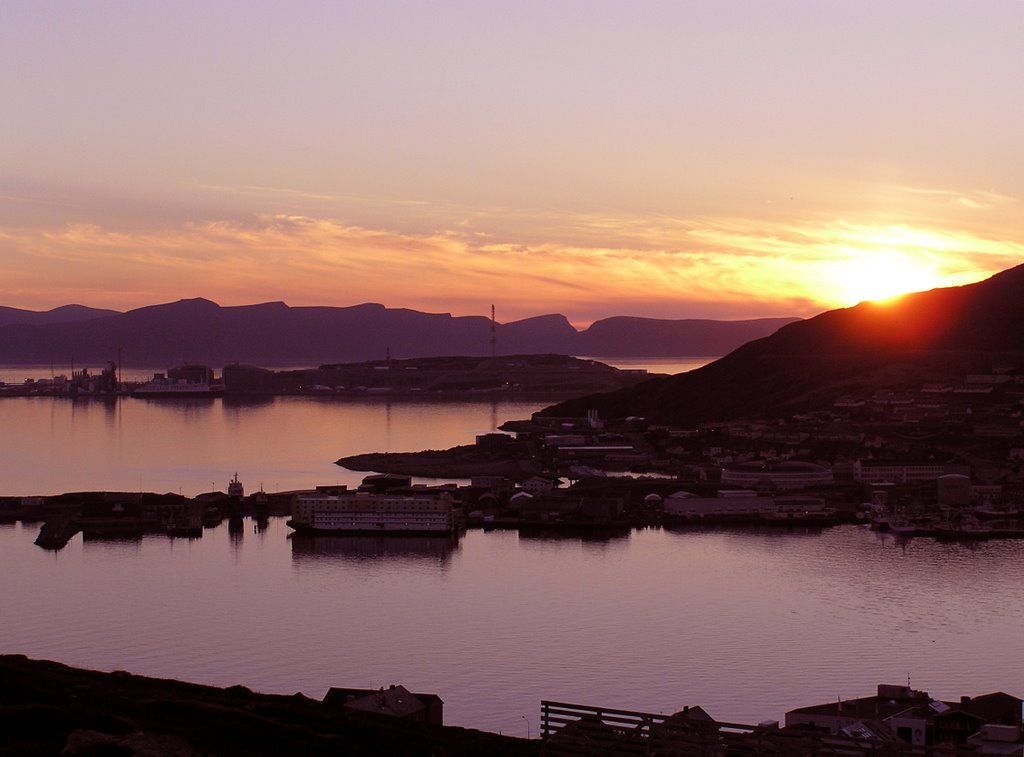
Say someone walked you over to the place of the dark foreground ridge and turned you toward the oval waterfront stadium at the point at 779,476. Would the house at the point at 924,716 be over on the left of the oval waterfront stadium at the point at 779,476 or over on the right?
right

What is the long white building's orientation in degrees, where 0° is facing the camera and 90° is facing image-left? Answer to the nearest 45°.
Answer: approximately 0°

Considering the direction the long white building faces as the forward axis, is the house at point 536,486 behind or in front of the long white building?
behind

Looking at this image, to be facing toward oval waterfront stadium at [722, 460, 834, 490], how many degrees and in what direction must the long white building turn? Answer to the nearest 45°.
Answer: approximately 135° to its left

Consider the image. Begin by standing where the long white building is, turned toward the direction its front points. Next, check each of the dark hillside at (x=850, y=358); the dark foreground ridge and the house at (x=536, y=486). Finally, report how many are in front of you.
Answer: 1

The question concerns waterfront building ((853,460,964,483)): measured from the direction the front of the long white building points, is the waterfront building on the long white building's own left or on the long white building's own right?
on the long white building's own left

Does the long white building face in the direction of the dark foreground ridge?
yes

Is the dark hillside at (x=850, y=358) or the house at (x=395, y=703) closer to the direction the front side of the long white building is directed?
the house

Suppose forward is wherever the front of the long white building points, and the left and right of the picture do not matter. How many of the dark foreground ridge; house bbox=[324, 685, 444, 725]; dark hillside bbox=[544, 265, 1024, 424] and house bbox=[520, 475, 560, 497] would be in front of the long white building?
2

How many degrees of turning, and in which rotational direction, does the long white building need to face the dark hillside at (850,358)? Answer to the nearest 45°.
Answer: approximately 135° to its left

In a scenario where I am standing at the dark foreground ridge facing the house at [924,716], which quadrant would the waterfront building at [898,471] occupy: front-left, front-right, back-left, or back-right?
front-left

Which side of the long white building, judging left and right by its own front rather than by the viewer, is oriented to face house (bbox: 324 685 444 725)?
front
